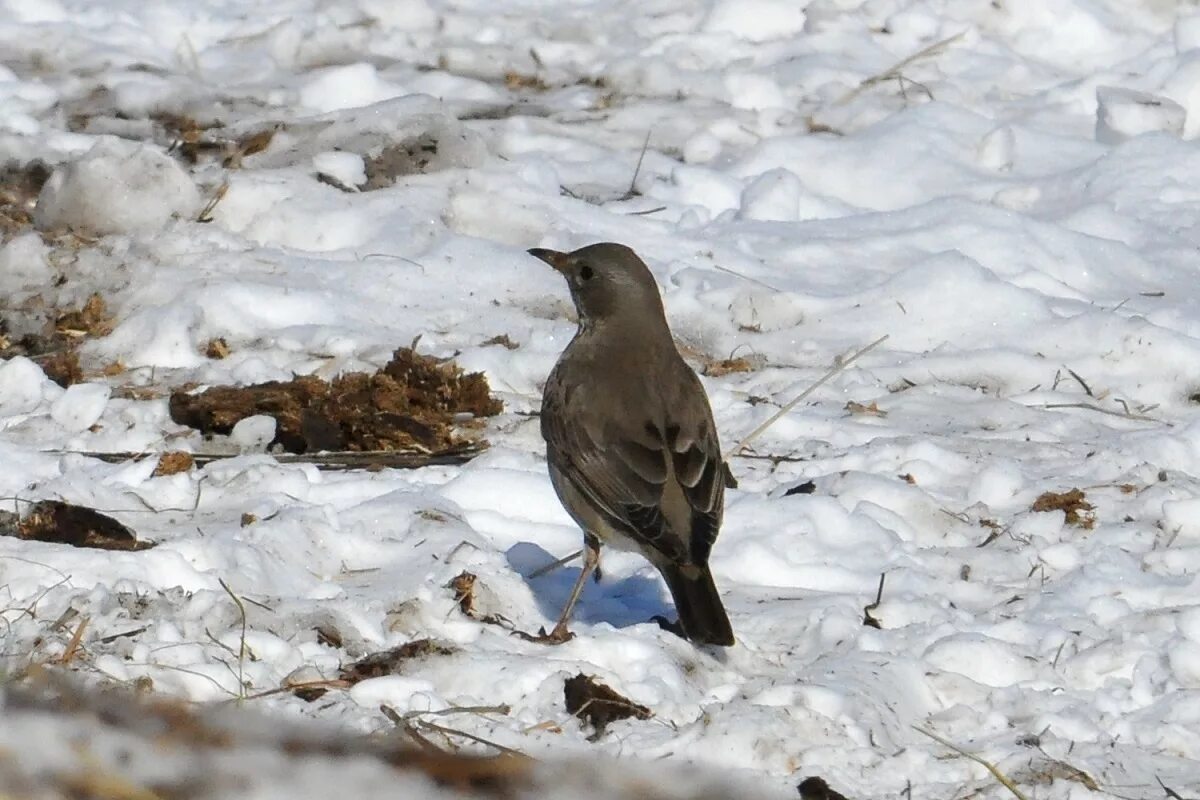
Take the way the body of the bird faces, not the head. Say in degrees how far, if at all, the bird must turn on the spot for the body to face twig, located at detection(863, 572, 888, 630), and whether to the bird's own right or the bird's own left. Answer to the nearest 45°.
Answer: approximately 180°

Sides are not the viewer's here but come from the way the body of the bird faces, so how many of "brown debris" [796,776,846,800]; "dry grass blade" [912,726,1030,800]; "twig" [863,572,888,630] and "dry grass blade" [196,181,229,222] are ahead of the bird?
1

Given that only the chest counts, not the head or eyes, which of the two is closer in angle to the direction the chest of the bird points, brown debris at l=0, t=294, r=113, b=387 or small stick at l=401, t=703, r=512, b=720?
the brown debris

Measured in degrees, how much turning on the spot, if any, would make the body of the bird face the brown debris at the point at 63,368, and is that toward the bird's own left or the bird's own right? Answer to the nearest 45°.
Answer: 0° — it already faces it

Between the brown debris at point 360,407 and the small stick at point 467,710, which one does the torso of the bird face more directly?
the brown debris

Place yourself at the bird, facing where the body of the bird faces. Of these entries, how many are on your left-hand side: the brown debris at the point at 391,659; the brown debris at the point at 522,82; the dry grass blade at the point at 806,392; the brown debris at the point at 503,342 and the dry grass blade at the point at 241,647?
2

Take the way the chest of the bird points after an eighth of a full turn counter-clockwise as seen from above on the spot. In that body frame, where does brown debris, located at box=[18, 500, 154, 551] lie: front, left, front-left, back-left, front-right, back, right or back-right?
front

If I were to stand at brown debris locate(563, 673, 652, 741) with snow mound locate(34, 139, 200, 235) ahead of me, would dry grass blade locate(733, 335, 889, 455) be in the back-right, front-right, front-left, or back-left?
front-right

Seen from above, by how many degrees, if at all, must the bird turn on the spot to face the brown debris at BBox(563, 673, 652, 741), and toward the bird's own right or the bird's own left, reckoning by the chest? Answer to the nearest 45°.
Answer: approximately 135° to the bird's own left

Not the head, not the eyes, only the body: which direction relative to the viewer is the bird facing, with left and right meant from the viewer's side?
facing away from the viewer and to the left of the viewer

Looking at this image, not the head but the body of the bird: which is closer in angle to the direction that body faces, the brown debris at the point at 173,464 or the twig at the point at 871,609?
the brown debris

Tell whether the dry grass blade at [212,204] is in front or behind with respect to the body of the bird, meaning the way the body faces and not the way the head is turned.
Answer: in front

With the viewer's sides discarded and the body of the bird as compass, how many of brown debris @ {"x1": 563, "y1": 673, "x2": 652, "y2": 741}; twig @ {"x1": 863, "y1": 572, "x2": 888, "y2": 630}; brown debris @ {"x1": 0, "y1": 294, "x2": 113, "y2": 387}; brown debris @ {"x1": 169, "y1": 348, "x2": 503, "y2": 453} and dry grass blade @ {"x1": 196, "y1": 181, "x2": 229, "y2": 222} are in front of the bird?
3

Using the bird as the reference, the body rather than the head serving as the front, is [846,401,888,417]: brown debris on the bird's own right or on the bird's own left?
on the bird's own right

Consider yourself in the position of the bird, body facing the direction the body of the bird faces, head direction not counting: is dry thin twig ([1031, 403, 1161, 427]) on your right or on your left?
on your right

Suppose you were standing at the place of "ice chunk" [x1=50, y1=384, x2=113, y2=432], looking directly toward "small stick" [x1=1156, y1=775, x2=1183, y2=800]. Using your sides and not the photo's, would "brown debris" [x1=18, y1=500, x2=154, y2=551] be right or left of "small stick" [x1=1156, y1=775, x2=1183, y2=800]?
right

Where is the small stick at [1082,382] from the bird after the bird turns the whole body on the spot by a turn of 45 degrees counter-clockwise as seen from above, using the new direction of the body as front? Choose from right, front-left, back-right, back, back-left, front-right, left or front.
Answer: back-right

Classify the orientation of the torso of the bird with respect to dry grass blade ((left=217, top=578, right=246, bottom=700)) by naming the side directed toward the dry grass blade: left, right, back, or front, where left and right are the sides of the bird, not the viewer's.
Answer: left

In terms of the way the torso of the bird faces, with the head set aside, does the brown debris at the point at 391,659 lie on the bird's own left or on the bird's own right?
on the bird's own left

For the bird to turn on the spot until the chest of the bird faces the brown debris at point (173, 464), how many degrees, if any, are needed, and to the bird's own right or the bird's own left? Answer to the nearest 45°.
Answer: approximately 45° to the bird's own left

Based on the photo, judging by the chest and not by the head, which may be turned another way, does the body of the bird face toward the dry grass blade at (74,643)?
no

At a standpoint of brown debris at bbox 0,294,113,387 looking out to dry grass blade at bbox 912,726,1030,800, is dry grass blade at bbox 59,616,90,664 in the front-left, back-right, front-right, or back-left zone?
front-right

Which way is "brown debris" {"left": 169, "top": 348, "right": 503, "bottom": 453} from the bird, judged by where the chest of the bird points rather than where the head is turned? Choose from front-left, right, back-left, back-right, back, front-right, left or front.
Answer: front
